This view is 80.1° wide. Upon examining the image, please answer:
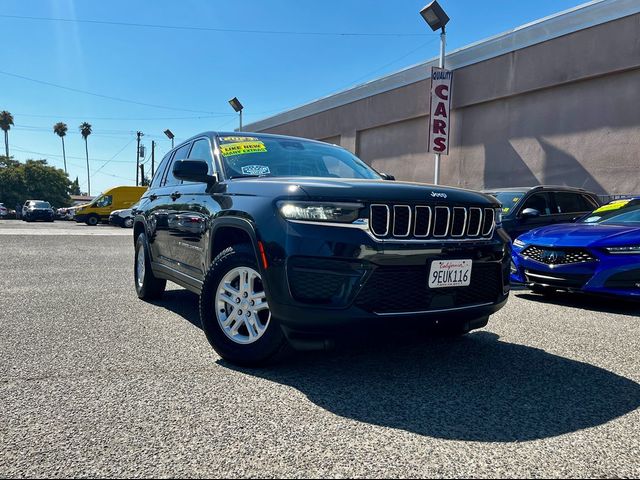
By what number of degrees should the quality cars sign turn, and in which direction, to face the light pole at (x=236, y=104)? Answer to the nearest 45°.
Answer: approximately 135° to its right

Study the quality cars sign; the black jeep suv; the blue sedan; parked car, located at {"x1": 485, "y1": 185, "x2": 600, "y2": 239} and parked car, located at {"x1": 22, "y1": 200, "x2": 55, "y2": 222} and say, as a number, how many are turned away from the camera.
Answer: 0

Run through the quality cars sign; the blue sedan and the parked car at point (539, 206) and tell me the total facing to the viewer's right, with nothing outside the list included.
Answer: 0

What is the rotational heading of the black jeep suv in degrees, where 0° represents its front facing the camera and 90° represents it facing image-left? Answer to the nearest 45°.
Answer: approximately 315°

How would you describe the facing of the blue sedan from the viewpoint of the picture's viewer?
facing the viewer and to the left of the viewer

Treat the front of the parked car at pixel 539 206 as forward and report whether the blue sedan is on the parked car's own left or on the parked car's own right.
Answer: on the parked car's own left

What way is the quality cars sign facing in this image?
toward the camera

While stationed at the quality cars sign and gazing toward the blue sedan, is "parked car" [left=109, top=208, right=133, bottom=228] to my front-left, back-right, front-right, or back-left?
back-right

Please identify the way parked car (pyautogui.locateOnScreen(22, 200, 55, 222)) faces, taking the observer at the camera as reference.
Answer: facing the viewer and to the right of the viewer

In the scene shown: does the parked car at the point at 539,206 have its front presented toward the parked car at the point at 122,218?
no

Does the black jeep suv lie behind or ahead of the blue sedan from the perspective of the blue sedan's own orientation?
ahead

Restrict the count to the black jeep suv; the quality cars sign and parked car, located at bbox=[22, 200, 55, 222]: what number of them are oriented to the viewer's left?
0

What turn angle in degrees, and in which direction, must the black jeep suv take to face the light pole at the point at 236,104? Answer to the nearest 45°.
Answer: approximately 135° to its left

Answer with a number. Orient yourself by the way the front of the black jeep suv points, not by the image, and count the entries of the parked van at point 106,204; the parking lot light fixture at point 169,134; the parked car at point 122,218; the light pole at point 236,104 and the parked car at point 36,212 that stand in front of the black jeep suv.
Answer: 0
